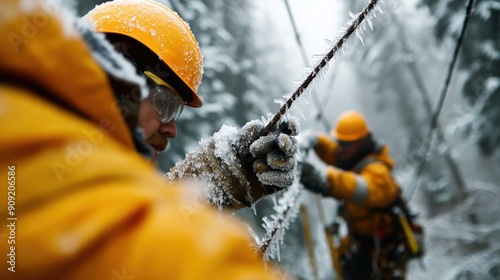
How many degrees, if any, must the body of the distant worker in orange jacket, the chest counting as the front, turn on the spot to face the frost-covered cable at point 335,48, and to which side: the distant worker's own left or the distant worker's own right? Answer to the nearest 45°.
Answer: approximately 45° to the distant worker's own left

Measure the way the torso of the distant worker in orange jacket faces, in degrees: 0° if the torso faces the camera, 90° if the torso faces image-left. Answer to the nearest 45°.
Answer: approximately 45°

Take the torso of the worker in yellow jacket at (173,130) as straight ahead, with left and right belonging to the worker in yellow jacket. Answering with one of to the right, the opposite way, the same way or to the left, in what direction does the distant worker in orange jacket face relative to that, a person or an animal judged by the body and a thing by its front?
the opposite way

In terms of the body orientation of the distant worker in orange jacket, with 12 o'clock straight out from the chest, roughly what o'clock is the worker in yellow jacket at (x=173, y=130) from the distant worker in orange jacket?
The worker in yellow jacket is roughly at 11 o'clock from the distant worker in orange jacket.

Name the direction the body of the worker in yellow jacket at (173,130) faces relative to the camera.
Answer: to the viewer's right

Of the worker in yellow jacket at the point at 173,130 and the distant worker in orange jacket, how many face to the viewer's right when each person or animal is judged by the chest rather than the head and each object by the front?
1

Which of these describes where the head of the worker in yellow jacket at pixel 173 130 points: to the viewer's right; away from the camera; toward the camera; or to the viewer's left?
to the viewer's right
